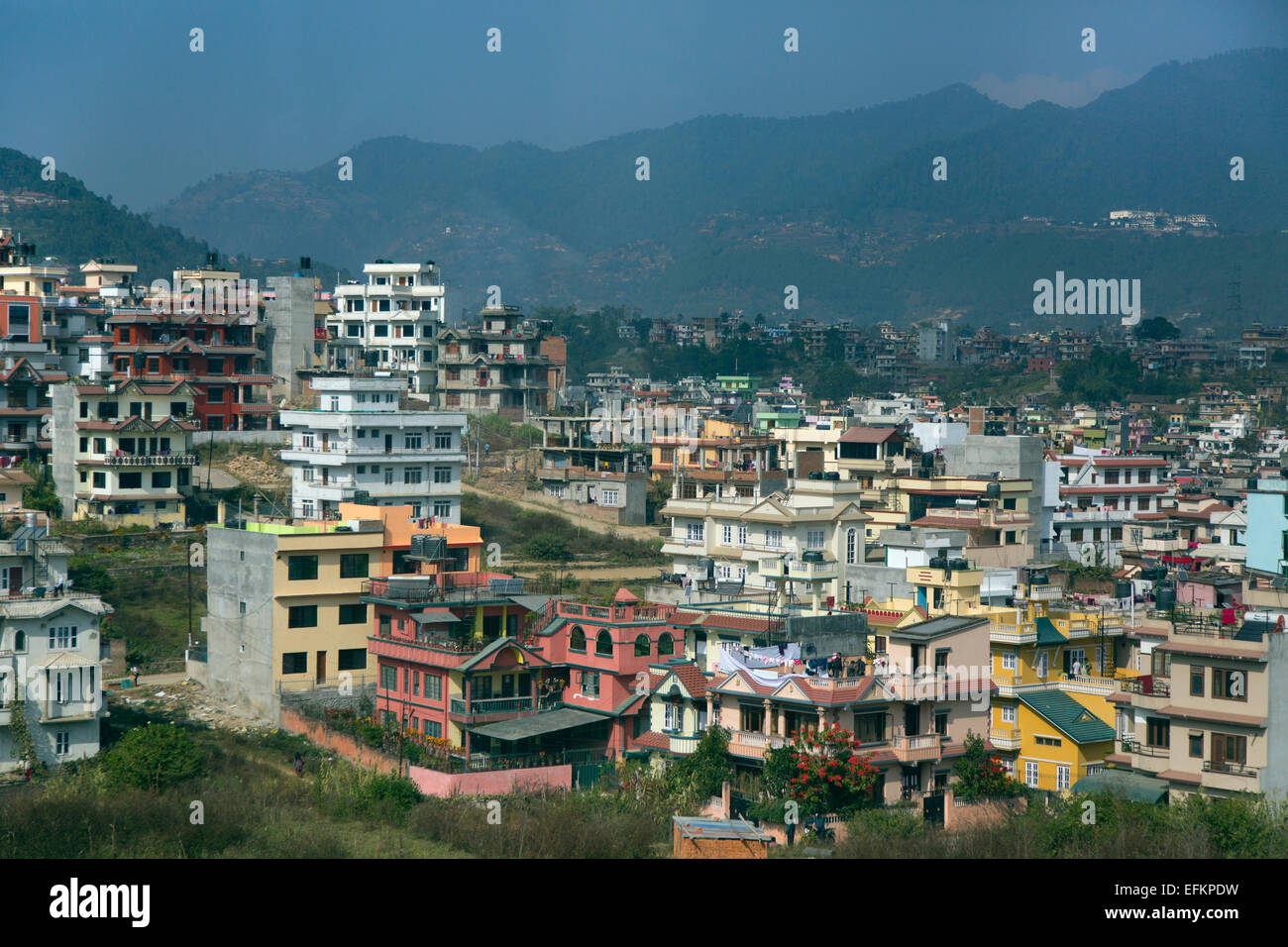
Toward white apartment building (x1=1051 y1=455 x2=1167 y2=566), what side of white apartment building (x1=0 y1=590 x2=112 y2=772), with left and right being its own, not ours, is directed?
left

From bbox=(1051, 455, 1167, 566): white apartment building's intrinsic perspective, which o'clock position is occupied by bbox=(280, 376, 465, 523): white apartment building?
bbox=(280, 376, 465, 523): white apartment building is roughly at 2 o'clock from bbox=(1051, 455, 1167, 566): white apartment building.

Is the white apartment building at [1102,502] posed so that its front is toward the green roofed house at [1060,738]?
yes

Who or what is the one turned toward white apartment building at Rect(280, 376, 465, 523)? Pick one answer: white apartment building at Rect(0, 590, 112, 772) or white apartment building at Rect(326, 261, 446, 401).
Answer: white apartment building at Rect(326, 261, 446, 401)

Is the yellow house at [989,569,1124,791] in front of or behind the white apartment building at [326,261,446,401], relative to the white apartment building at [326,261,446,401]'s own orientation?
in front

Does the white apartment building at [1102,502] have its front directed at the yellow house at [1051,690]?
yes

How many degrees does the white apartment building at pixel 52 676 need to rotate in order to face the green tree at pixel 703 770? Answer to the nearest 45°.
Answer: approximately 45° to its left

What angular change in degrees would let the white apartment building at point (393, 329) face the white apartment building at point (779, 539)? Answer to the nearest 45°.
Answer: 0° — it already faces it

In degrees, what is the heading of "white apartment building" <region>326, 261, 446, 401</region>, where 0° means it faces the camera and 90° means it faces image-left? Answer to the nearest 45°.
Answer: approximately 0°

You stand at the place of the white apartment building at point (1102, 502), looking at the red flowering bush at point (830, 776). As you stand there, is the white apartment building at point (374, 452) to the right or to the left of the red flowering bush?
right

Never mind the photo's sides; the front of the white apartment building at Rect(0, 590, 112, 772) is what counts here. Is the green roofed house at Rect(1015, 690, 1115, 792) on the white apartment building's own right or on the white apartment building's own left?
on the white apartment building's own left

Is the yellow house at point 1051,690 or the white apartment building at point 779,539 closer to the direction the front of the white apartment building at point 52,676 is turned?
the yellow house

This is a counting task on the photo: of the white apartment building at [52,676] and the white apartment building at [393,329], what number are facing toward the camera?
2

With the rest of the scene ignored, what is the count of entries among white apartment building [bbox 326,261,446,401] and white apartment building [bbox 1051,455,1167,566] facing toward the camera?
2
